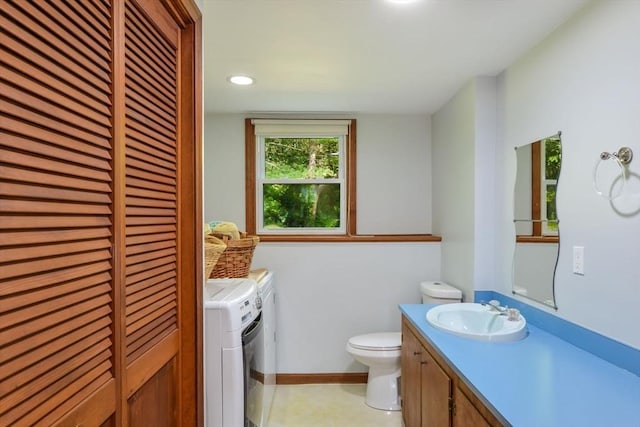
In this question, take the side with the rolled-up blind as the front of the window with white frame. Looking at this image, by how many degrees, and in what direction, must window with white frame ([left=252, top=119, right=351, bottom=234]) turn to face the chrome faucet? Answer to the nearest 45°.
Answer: approximately 45° to its left

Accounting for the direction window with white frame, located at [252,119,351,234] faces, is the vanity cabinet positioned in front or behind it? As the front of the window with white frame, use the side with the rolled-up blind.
in front

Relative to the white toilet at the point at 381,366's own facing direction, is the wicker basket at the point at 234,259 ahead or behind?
ahead

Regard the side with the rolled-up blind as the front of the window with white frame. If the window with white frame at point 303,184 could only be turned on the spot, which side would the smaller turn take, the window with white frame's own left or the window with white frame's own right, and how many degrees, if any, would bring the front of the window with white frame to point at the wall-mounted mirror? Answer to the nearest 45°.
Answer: approximately 45° to the window with white frame's own left

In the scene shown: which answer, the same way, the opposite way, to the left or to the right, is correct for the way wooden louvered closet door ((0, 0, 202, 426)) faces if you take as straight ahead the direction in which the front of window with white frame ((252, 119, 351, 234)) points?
to the left

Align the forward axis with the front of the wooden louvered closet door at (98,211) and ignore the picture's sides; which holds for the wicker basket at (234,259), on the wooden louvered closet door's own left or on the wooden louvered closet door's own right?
on the wooden louvered closet door's own left

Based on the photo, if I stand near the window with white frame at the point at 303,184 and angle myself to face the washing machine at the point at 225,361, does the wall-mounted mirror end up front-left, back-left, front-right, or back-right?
front-left

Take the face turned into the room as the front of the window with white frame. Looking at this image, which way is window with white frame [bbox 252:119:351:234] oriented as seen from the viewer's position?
toward the camera

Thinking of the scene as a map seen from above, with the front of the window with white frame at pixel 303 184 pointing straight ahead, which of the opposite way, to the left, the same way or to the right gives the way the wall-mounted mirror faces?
to the right
